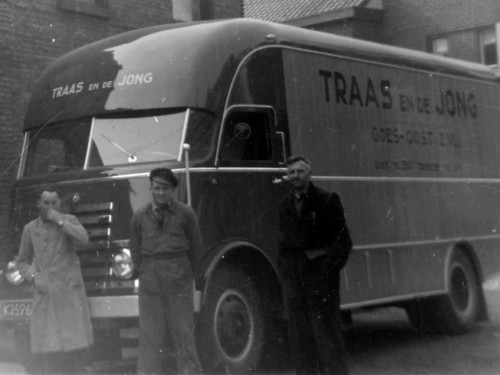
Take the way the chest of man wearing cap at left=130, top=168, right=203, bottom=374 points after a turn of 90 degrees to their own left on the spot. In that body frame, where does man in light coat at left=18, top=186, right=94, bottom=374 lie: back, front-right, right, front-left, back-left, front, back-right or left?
back-left

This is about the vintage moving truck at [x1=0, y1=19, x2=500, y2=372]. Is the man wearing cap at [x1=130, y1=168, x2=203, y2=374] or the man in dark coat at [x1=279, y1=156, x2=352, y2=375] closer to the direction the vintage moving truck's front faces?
the man wearing cap

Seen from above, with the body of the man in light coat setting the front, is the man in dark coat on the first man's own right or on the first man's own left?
on the first man's own left

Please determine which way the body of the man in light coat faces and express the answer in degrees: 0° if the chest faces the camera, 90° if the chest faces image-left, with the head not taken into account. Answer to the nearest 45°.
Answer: approximately 0°

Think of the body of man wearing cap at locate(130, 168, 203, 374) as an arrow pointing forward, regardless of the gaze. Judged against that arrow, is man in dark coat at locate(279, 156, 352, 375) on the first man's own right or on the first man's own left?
on the first man's own left
